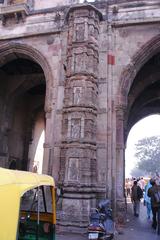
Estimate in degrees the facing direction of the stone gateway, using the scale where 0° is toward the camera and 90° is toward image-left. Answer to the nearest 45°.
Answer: approximately 0°
